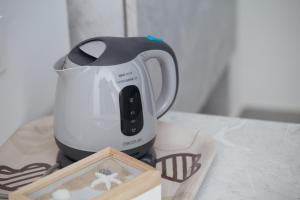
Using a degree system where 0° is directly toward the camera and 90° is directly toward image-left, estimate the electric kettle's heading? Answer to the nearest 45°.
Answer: approximately 90°
